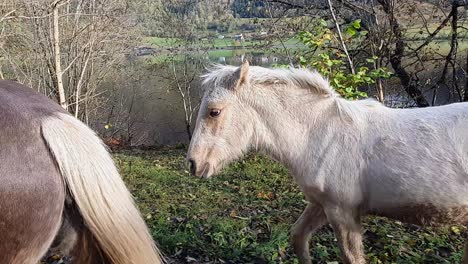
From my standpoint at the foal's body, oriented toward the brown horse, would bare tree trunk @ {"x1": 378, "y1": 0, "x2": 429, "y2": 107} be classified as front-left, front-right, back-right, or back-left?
back-right

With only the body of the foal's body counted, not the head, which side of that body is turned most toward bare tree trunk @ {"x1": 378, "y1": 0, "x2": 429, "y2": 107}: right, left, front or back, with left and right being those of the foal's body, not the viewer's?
right

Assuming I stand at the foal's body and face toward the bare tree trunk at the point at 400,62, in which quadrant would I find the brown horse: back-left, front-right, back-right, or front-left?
back-left

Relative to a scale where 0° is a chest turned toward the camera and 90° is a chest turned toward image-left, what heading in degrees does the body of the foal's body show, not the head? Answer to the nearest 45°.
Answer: approximately 90°

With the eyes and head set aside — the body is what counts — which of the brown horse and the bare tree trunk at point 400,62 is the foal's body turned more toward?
the brown horse

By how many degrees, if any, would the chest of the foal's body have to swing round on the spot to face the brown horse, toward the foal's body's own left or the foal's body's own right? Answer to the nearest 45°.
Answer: approximately 45° to the foal's body's own left
